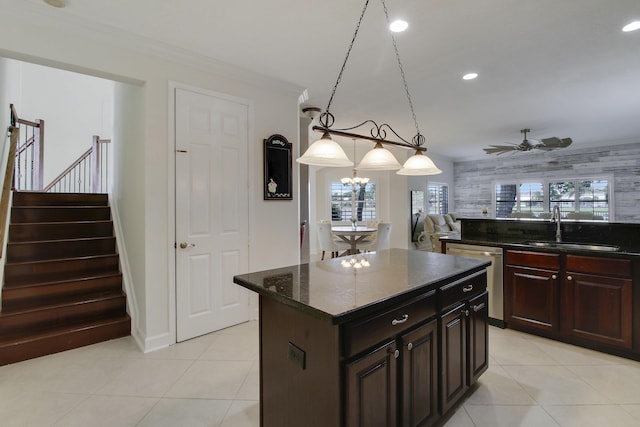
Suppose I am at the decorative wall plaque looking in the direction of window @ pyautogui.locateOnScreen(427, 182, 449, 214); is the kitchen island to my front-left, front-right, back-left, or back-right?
back-right

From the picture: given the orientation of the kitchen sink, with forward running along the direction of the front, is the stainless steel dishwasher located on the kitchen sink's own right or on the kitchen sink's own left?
on the kitchen sink's own right

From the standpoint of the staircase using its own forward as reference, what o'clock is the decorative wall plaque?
The decorative wall plaque is roughly at 10 o'clock from the staircase.

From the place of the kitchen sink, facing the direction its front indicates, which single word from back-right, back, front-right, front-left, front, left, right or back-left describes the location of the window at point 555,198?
back

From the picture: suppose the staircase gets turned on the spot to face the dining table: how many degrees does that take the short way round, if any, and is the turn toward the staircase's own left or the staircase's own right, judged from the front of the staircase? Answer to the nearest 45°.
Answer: approximately 90° to the staircase's own left

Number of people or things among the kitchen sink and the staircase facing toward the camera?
2

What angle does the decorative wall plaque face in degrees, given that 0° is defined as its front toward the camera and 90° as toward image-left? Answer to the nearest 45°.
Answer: approximately 315°

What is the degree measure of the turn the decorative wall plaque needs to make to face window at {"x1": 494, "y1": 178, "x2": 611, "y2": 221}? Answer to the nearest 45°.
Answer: approximately 90° to its left

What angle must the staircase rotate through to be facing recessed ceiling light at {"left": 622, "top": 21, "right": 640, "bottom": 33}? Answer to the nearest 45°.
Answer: approximately 45° to its left

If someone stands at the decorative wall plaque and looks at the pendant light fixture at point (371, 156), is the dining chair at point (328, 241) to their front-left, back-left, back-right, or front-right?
back-left

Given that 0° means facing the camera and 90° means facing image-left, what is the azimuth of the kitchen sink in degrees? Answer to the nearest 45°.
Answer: approximately 0°
